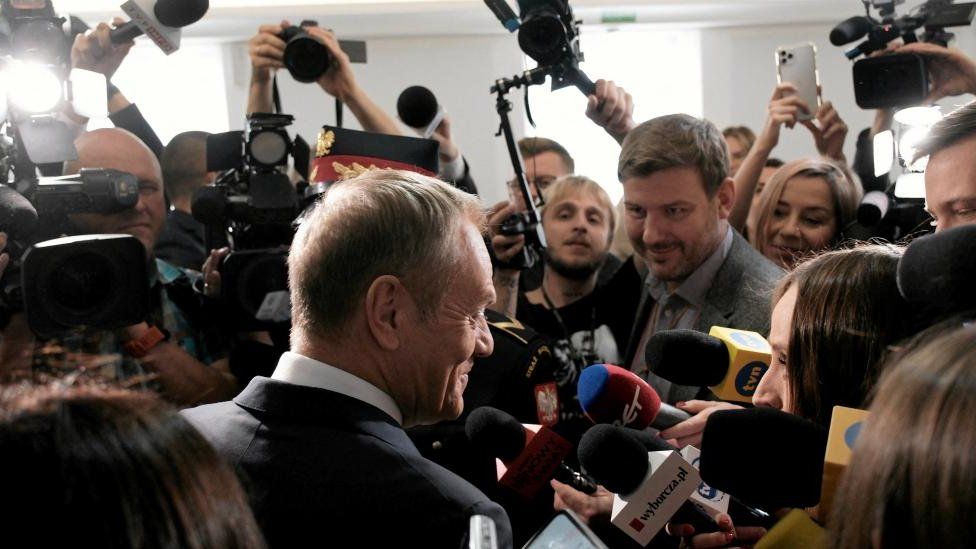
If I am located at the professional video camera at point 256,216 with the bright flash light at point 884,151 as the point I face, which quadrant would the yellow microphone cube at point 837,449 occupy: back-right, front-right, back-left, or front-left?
front-right

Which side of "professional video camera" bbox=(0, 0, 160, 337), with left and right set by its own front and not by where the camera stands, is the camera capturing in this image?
front

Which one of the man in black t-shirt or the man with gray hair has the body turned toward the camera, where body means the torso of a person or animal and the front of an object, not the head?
the man in black t-shirt

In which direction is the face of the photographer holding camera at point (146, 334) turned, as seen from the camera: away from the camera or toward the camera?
toward the camera

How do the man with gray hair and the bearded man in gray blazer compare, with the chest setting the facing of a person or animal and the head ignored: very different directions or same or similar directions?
very different directions

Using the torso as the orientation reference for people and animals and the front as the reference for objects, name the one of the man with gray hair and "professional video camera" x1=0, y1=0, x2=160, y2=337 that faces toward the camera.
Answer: the professional video camera

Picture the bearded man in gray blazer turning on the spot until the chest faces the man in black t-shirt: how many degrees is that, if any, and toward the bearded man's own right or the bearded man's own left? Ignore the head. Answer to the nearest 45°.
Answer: approximately 90° to the bearded man's own right

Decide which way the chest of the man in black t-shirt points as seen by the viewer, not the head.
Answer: toward the camera

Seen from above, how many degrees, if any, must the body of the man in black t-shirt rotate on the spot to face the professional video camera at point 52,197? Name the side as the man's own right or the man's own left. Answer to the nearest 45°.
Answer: approximately 45° to the man's own right

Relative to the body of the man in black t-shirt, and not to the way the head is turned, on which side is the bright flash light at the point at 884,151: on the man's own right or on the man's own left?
on the man's own left

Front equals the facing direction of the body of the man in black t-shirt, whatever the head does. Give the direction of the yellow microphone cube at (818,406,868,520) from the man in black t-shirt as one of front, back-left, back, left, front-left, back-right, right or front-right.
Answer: front

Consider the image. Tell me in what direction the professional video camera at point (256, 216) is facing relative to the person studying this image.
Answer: facing the viewer

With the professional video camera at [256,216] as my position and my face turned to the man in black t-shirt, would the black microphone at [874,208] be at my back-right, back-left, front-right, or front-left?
front-right

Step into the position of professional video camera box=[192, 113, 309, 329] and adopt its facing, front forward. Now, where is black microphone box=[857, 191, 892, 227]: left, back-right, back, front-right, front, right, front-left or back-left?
left
